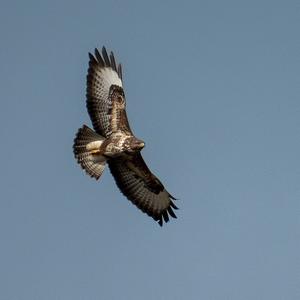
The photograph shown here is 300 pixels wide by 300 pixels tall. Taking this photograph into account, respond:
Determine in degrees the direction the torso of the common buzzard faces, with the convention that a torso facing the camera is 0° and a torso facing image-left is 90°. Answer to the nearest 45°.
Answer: approximately 270°
